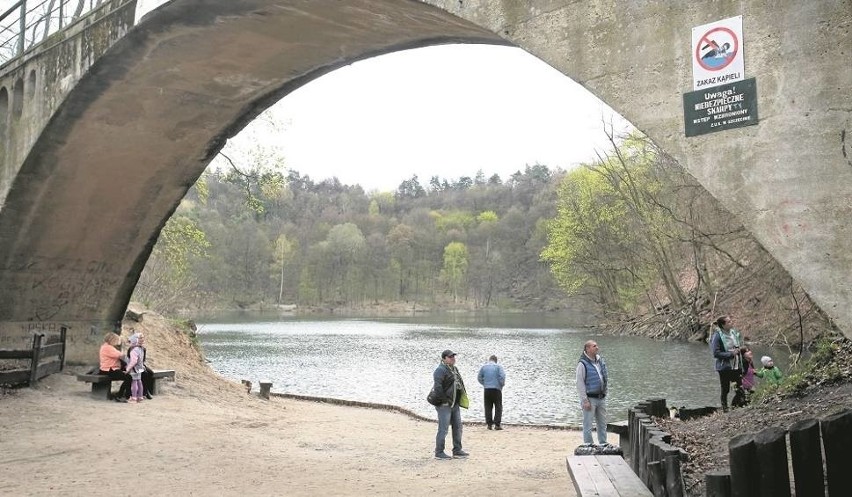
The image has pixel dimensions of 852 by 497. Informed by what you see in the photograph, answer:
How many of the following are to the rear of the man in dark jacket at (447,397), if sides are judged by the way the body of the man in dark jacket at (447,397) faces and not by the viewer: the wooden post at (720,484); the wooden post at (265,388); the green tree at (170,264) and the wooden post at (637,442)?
2

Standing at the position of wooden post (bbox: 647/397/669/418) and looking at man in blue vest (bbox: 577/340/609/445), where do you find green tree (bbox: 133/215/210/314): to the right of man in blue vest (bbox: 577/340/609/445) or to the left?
right

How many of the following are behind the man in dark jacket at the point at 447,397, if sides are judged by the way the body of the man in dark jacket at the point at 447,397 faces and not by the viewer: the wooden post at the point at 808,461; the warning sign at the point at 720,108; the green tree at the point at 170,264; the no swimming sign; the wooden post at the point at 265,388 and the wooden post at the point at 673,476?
2

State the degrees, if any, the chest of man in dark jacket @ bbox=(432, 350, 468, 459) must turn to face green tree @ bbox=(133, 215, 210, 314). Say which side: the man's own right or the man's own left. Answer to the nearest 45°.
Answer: approximately 180°

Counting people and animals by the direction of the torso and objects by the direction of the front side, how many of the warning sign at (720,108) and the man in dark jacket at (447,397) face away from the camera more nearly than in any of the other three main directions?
0

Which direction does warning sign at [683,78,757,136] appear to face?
toward the camera

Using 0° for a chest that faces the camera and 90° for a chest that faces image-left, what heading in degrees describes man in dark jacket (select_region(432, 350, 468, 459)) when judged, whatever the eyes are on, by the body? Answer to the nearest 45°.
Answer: approximately 315°
